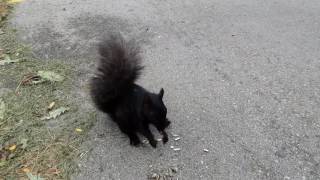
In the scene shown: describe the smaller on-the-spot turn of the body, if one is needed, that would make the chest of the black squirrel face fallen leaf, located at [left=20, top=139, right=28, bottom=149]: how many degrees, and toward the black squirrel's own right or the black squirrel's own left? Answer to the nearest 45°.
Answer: approximately 135° to the black squirrel's own right

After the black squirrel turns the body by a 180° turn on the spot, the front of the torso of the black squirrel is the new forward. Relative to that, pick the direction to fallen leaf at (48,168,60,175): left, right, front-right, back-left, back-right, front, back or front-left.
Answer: left

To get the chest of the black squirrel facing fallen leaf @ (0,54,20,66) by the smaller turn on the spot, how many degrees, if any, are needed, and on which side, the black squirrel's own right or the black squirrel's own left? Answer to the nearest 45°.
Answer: approximately 180°

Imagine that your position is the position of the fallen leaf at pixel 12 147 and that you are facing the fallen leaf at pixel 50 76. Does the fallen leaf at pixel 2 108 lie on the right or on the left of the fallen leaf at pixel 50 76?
left

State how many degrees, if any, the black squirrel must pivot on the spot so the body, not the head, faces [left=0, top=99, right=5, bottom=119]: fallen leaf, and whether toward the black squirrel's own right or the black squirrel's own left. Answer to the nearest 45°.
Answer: approximately 135° to the black squirrel's own right

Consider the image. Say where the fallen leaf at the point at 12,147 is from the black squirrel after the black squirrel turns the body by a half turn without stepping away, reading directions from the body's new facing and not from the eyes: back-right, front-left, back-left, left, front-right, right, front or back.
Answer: front-left

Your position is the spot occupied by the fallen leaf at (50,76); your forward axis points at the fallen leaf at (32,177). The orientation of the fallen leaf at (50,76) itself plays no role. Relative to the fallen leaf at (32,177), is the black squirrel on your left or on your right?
left

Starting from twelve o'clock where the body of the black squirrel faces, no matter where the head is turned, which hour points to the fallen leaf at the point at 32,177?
The fallen leaf is roughly at 3 o'clock from the black squirrel.

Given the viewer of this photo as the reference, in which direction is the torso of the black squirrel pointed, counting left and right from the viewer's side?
facing the viewer and to the right of the viewer

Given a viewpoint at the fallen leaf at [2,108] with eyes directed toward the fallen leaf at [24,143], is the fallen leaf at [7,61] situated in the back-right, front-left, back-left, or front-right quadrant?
back-left
